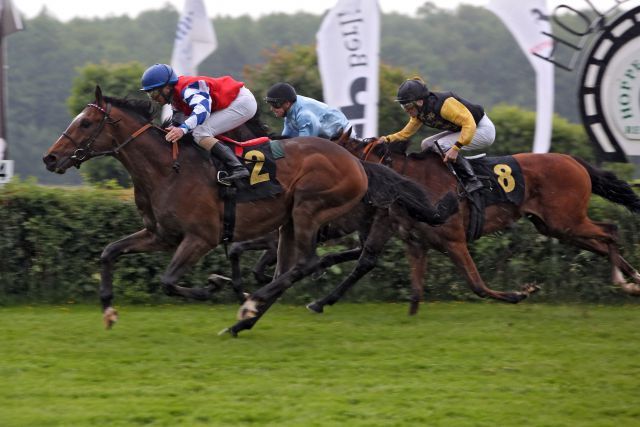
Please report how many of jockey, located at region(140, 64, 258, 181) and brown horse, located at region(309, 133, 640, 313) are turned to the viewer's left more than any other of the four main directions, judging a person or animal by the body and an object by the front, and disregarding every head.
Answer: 2

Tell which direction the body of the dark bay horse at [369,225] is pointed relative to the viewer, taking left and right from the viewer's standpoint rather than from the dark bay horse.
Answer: facing to the left of the viewer

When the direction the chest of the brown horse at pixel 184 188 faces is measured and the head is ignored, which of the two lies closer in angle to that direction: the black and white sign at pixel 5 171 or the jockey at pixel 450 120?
the black and white sign

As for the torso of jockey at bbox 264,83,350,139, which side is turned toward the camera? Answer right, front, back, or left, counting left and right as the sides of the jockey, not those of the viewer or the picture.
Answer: left

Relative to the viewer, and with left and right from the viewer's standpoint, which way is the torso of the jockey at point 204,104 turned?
facing to the left of the viewer

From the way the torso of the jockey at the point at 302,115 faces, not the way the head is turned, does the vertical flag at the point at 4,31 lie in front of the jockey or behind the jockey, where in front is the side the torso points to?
in front

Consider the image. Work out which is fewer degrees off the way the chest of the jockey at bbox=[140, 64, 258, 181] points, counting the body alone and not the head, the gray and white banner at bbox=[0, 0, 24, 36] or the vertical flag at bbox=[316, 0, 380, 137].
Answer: the gray and white banner

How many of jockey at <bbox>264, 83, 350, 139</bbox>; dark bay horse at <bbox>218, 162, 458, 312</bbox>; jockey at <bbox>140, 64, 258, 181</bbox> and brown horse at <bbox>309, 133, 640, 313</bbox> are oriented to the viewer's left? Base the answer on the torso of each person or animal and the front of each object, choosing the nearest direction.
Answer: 4

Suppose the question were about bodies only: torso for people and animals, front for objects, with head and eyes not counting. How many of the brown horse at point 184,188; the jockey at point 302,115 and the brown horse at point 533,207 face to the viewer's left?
3

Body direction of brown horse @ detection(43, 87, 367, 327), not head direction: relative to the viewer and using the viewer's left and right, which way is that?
facing to the left of the viewer

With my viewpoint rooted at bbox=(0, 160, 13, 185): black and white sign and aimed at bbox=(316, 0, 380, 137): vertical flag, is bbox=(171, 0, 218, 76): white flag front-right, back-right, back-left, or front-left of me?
front-left

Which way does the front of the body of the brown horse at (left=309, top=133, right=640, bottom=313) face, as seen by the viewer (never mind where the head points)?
to the viewer's left

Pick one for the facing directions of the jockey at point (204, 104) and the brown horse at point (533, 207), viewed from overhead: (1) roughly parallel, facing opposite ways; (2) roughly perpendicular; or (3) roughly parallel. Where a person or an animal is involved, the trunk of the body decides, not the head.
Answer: roughly parallel

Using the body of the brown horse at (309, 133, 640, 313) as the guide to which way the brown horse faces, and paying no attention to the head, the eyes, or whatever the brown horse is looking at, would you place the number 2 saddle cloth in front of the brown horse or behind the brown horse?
in front

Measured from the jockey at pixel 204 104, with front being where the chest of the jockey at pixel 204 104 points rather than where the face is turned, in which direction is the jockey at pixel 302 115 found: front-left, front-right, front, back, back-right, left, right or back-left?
back-right

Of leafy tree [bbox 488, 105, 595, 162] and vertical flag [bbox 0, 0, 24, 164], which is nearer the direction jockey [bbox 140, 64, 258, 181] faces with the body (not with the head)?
the vertical flag

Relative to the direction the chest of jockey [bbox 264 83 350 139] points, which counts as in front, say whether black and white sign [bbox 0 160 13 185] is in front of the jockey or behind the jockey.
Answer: in front
